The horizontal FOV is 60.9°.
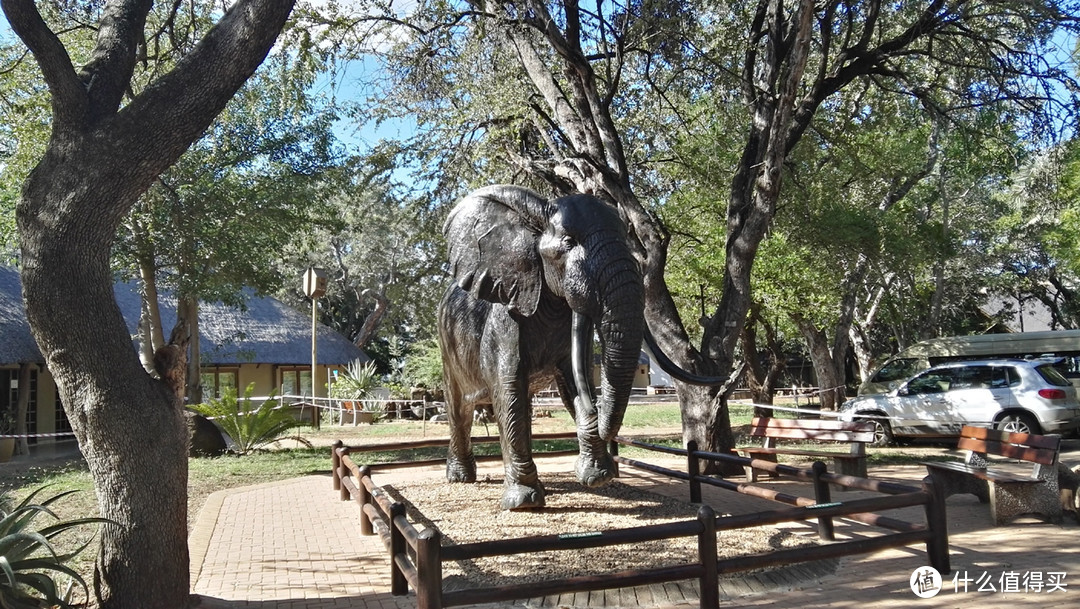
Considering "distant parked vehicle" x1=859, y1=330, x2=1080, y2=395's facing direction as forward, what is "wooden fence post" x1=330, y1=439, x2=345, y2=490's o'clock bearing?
The wooden fence post is roughly at 10 o'clock from the distant parked vehicle.

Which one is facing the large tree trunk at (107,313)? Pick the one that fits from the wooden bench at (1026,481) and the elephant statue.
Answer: the wooden bench

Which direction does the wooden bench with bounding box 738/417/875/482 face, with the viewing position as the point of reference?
facing the viewer and to the left of the viewer

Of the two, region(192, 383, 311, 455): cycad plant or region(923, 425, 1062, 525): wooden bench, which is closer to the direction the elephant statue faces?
the wooden bench

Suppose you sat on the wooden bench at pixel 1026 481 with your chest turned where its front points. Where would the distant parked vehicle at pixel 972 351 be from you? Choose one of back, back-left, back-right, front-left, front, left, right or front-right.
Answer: back-right

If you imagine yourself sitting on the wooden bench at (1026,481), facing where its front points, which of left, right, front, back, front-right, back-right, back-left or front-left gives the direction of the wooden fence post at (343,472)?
front-right

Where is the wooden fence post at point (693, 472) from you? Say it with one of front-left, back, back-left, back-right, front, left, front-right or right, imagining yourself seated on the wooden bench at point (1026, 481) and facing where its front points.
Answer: front-right

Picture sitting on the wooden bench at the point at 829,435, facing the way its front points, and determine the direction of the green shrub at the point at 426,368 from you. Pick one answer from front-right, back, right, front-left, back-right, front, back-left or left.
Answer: right

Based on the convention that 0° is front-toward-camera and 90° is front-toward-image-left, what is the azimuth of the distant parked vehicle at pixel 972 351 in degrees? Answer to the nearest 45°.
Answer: approximately 90°

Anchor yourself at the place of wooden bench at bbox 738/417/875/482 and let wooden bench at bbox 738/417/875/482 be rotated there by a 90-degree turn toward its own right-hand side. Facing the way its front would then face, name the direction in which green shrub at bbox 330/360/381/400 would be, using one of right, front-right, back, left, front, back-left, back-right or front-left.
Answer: front

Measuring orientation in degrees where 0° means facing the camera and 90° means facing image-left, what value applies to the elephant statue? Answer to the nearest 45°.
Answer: approximately 315°

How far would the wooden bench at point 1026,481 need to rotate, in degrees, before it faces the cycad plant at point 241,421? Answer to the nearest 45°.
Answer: approximately 45° to its right

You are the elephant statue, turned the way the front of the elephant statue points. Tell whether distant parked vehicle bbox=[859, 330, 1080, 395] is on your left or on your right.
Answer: on your left

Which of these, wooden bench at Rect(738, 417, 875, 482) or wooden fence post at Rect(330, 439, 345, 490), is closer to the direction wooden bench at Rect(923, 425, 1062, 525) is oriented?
the wooden fence post

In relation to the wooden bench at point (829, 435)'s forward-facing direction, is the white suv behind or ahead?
behind

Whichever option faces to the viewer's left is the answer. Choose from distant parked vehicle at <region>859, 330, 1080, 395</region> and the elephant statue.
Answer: the distant parked vehicle

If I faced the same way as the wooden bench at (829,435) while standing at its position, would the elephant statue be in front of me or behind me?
in front

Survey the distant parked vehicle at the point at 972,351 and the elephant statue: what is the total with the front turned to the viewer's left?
1
